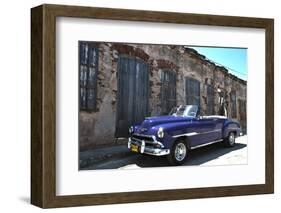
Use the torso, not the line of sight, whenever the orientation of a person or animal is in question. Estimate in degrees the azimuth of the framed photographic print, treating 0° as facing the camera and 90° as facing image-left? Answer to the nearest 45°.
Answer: approximately 315°
